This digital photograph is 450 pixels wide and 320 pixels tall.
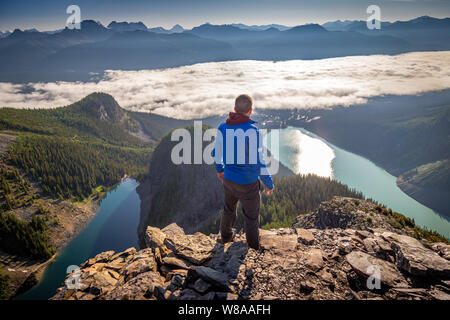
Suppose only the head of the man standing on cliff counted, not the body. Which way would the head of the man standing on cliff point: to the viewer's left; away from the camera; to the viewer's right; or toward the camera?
away from the camera

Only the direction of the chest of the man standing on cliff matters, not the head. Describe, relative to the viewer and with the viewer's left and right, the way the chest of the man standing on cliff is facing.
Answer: facing away from the viewer

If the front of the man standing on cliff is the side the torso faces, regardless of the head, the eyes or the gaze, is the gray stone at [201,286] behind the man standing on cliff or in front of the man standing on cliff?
behind

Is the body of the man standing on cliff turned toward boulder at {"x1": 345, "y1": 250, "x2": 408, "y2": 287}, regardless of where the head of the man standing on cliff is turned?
no

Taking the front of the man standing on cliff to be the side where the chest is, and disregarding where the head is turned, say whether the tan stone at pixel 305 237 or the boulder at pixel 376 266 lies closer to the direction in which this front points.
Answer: the tan stone

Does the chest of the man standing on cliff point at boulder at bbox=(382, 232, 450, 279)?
no
